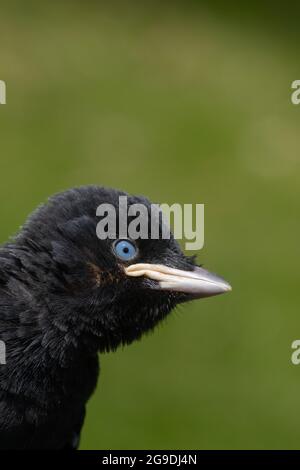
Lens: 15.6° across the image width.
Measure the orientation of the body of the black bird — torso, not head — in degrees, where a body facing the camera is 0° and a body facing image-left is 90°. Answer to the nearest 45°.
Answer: approximately 270°
